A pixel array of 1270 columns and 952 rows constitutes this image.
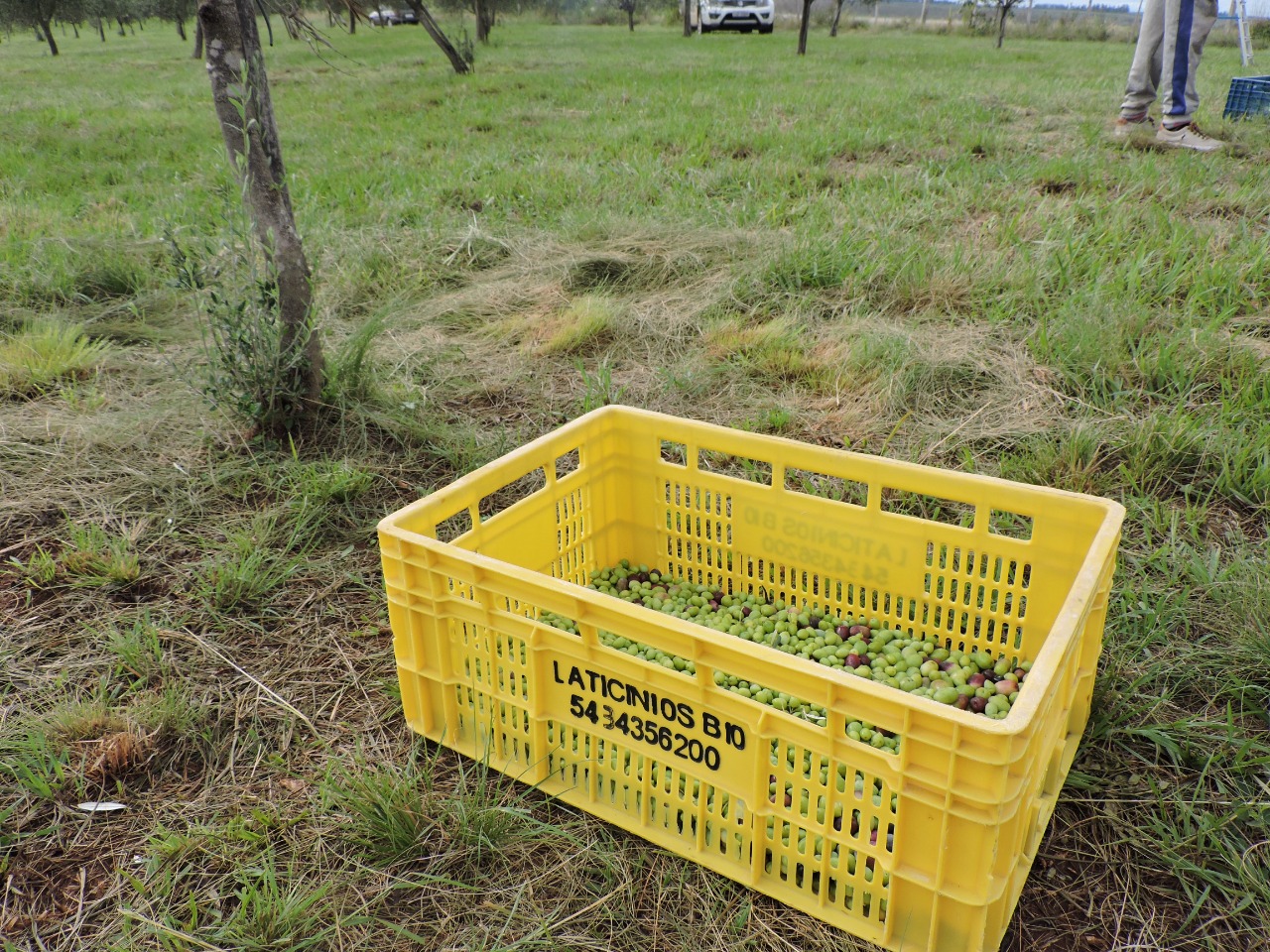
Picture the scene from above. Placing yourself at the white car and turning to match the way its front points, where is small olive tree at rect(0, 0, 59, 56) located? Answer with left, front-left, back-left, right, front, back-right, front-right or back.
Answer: right

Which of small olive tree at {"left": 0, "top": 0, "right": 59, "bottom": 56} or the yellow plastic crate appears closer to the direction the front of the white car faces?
the yellow plastic crate

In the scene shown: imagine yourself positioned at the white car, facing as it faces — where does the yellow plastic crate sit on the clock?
The yellow plastic crate is roughly at 12 o'clock from the white car.

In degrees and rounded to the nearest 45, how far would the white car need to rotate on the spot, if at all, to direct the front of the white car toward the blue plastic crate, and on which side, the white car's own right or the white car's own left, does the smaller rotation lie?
0° — it already faces it

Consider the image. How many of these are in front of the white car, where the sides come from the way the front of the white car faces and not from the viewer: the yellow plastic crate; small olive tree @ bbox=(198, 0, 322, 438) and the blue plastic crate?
3

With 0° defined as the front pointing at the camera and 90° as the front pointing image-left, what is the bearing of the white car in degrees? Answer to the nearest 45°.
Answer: approximately 0°
